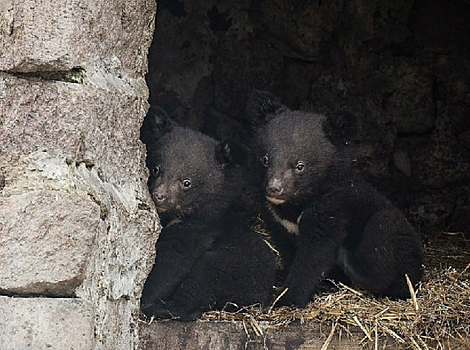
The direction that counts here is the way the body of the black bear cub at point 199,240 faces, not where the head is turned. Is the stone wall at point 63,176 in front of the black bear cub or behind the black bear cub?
in front

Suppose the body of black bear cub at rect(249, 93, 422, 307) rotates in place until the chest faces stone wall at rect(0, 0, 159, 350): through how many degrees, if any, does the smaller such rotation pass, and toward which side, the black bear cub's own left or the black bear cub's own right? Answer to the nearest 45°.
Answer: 0° — it already faces it

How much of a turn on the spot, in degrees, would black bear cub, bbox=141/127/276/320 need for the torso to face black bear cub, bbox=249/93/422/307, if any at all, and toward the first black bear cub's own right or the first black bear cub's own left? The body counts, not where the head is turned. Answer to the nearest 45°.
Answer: approximately 135° to the first black bear cub's own left

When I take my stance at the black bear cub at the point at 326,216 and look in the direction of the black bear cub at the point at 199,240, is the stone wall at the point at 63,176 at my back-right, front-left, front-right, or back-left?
front-left

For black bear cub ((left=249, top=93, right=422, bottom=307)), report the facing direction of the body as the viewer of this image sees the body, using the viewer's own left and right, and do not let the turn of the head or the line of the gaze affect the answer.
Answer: facing the viewer and to the left of the viewer

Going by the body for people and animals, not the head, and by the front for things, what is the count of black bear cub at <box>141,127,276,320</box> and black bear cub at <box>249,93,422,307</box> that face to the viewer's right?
0

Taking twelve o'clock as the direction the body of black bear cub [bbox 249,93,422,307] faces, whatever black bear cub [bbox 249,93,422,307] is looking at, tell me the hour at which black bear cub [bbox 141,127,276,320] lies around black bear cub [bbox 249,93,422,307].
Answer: black bear cub [bbox 141,127,276,320] is roughly at 1 o'clock from black bear cub [bbox 249,93,422,307].

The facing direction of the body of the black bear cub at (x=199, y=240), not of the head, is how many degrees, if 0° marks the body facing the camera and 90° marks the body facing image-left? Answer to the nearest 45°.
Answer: approximately 45°
